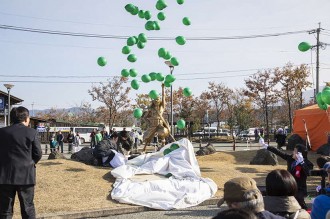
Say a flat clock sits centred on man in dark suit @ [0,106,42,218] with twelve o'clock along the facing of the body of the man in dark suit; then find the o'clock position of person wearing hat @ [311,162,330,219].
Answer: The person wearing hat is roughly at 3 o'clock from the man in dark suit.

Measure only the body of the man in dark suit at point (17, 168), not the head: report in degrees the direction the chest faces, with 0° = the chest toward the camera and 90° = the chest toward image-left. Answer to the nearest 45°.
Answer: approximately 225°

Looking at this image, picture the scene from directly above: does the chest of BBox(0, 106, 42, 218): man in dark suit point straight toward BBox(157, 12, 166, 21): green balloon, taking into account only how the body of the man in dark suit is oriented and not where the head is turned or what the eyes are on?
yes

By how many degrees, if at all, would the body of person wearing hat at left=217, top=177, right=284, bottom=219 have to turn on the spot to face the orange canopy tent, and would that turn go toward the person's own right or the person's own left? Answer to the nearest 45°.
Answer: approximately 90° to the person's own right

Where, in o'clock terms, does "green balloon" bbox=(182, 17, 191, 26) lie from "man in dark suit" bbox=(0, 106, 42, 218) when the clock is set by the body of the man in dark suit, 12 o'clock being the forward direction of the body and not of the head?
The green balloon is roughly at 12 o'clock from the man in dark suit.

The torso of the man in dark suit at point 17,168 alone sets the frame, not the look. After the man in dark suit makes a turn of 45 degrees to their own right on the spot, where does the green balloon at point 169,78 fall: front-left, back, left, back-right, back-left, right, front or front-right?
front-left

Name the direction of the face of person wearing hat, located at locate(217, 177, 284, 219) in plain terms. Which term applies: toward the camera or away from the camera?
away from the camera

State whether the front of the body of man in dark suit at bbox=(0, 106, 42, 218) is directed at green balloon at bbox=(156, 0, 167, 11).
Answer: yes
